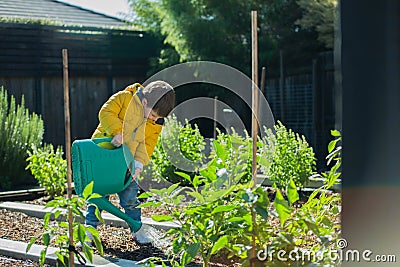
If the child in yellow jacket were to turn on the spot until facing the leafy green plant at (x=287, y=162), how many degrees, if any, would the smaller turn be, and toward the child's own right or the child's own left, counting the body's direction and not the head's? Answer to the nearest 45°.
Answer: approximately 90° to the child's own left

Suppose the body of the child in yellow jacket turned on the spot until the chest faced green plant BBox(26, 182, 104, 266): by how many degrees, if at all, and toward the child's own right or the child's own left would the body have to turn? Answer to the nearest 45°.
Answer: approximately 45° to the child's own right

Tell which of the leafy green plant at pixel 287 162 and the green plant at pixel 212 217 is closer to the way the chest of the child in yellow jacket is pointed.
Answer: the green plant

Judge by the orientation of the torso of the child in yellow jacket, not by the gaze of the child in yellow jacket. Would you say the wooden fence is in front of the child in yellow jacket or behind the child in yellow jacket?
behind

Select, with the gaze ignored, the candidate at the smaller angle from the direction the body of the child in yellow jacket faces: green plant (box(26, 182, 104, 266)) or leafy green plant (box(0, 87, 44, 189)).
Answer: the green plant

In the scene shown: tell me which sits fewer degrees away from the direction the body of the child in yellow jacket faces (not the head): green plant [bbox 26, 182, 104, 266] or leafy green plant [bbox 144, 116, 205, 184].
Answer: the green plant
